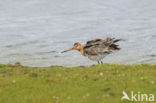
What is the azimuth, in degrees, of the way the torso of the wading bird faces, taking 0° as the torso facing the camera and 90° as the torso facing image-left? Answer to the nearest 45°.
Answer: approximately 90°
